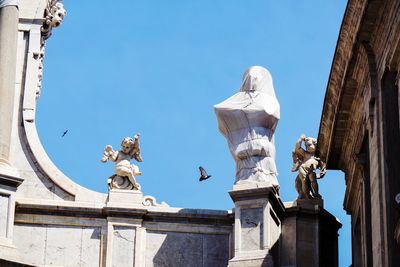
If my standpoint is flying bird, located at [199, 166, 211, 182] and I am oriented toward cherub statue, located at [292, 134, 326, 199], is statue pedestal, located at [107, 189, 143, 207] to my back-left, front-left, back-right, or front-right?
back-right

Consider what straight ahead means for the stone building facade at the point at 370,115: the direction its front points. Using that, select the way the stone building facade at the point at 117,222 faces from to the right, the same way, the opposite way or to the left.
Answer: to the left

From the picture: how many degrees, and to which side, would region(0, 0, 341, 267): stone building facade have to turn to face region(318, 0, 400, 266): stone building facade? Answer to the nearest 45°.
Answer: approximately 45° to its left

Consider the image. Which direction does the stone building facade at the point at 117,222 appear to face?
toward the camera

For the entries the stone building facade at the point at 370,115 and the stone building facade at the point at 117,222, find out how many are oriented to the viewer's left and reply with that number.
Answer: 1

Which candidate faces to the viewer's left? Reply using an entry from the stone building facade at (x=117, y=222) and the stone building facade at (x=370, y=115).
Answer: the stone building facade at (x=370, y=115)

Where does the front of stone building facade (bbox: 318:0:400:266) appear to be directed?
to the viewer's left

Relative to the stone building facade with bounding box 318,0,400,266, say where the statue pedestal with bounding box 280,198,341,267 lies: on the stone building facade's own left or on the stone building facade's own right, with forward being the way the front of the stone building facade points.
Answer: on the stone building facade's own right
